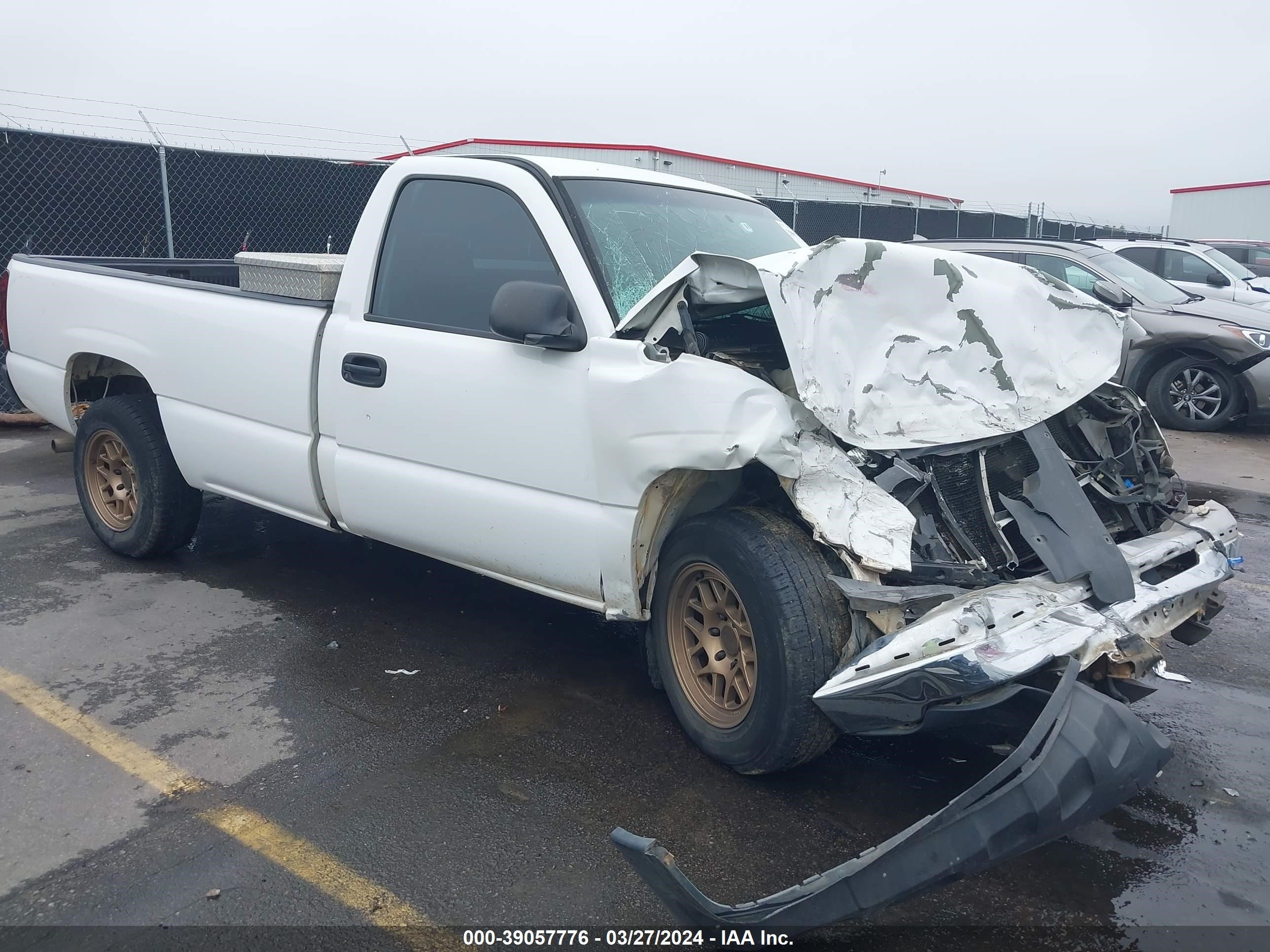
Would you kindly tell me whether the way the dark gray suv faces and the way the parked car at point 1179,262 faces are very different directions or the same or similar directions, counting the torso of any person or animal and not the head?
same or similar directions

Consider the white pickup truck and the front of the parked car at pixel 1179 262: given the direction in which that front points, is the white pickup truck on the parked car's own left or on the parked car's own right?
on the parked car's own right

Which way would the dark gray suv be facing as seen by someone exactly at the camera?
facing the viewer and to the right of the viewer

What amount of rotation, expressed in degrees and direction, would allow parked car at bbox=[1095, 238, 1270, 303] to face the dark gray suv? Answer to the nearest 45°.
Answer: approximately 45° to its right

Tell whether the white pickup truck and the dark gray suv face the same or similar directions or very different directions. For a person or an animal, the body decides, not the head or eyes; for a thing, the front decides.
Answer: same or similar directions

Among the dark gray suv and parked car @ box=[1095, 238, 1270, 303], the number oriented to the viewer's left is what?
0

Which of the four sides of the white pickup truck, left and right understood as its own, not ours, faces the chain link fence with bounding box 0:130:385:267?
back

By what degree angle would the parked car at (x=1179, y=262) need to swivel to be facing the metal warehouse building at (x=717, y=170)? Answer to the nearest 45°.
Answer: approximately 180°

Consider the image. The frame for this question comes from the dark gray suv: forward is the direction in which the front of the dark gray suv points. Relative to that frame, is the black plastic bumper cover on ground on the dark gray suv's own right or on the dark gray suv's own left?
on the dark gray suv's own right

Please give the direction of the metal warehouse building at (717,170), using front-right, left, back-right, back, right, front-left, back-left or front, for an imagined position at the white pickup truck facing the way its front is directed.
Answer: back-left

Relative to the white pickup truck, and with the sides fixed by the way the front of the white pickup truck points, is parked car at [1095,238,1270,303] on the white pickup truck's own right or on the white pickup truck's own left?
on the white pickup truck's own left

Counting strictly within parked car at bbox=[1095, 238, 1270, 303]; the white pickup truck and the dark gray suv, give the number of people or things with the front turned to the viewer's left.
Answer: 0
